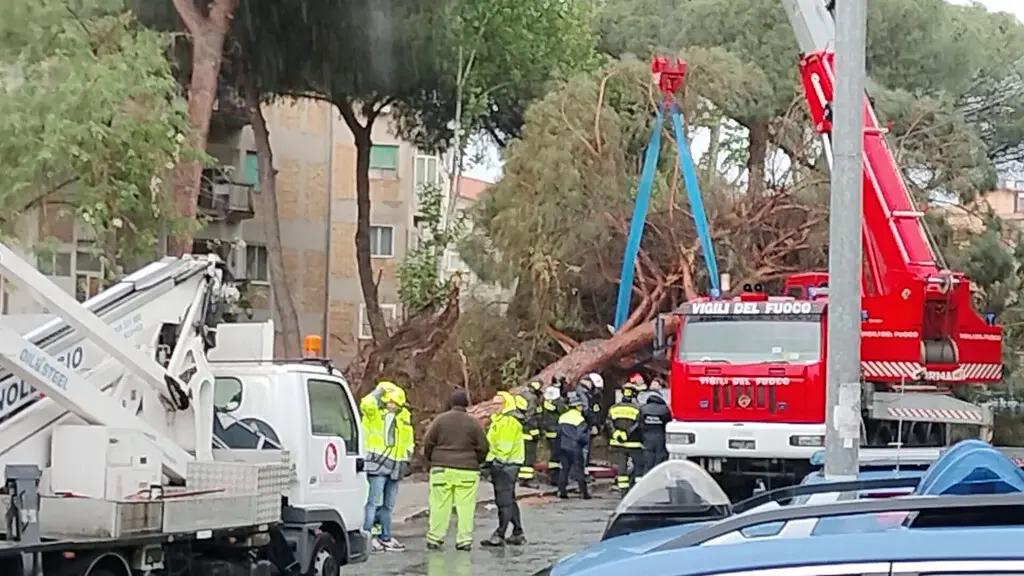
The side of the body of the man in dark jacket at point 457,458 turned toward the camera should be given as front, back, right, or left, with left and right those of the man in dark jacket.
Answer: back

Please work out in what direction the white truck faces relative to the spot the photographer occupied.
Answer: facing away from the viewer and to the right of the viewer

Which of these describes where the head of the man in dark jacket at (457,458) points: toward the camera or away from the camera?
away from the camera

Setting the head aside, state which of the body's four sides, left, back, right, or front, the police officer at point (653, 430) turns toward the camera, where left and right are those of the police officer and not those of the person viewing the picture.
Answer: back
